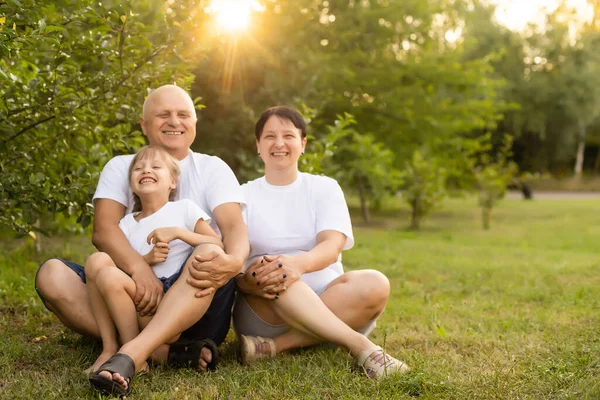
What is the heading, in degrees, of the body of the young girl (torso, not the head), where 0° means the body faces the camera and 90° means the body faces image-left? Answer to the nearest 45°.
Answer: approximately 45°

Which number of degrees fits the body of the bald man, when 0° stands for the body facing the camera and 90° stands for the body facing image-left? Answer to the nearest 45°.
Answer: approximately 0°

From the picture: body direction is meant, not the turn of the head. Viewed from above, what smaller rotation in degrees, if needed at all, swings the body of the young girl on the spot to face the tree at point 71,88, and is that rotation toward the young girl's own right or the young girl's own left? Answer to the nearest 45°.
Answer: approximately 90° to the young girl's own right
